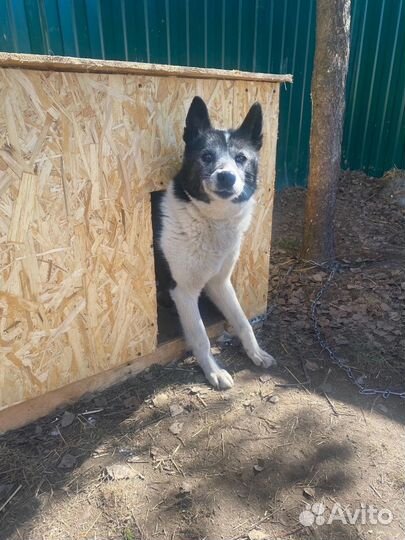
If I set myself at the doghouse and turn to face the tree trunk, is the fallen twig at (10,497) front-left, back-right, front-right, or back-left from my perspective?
back-right

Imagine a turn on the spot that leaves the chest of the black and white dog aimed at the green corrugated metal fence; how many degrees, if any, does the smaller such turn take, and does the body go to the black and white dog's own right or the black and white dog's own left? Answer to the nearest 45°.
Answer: approximately 135° to the black and white dog's own left

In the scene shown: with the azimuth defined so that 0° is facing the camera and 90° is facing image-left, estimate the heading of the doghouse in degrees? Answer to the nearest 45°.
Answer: approximately 315°

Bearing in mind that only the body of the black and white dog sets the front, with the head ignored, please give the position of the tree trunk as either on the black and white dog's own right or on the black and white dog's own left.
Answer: on the black and white dog's own left

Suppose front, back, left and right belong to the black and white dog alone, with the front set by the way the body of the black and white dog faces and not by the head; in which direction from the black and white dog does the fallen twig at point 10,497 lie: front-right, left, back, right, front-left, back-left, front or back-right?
right

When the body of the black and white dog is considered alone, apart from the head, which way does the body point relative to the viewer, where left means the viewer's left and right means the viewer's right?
facing the viewer and to the right of the viewer
